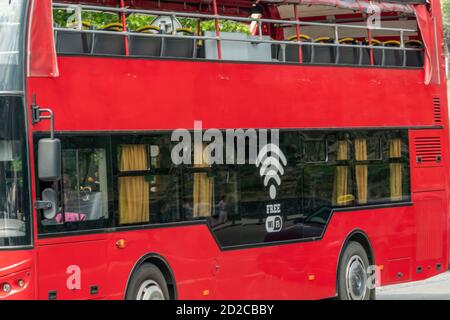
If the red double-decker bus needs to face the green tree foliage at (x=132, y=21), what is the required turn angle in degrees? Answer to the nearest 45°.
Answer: approximately 135° to its right

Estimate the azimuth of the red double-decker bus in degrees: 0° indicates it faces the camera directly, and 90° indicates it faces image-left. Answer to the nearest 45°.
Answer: approximately 45°
